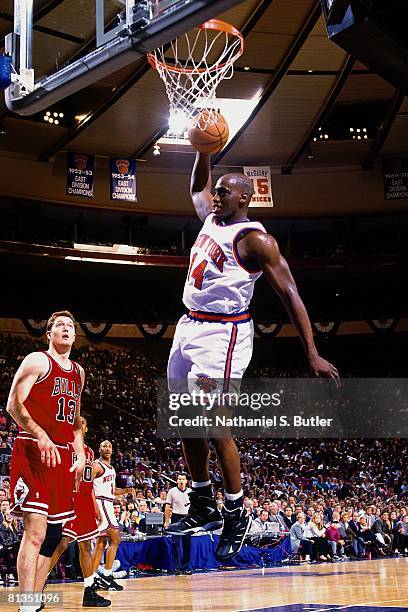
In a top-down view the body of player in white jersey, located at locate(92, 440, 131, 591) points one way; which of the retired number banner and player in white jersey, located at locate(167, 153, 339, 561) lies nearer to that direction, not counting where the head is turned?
the player in white jersey

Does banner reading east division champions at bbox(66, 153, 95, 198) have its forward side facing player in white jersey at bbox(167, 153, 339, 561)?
yes

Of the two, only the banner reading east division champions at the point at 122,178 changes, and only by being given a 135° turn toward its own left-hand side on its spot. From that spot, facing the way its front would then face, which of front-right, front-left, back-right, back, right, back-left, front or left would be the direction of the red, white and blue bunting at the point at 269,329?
front

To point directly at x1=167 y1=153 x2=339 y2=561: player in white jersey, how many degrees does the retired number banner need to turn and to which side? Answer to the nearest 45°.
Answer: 0° — it already faces them

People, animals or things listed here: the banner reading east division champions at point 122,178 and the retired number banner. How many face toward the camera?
2
